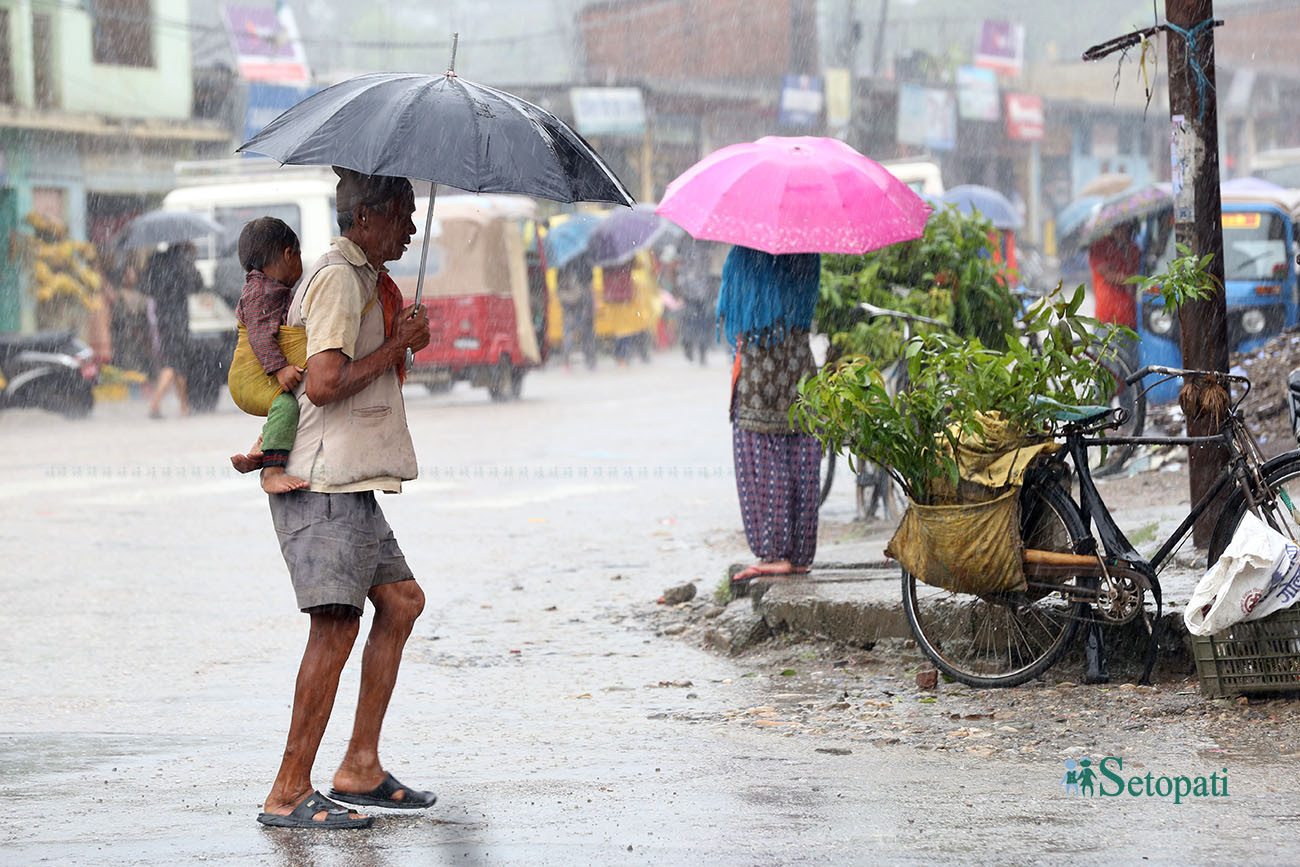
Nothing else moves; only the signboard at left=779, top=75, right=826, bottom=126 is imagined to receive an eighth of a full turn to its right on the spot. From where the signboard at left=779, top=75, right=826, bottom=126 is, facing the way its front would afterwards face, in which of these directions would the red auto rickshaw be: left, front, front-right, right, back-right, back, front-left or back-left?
front-left

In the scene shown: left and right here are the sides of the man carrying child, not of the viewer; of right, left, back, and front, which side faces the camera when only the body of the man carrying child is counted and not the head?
right

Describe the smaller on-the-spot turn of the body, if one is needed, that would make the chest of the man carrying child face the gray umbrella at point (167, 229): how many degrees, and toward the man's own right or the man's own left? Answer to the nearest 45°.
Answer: approximately 90° to the man's own left

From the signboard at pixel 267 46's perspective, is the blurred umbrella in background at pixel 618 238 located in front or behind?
in front

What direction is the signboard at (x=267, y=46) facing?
toward the camera

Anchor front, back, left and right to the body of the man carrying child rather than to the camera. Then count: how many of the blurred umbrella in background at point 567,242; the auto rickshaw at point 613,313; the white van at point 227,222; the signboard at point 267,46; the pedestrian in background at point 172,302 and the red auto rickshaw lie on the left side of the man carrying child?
6

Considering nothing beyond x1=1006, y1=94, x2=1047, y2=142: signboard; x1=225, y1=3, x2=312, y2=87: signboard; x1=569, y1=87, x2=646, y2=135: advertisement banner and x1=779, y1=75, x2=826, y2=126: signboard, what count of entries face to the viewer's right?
0

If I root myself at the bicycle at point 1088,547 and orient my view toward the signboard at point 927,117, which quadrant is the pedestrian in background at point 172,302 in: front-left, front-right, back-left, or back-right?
front-left

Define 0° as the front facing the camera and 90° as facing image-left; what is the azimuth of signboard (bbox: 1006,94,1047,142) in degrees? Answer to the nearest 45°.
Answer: approximately 0°

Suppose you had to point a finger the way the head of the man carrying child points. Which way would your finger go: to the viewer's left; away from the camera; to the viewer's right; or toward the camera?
to the viewer's right

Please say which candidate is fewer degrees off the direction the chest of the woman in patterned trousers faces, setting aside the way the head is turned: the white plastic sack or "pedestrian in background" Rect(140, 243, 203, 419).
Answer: the pedestrian in background

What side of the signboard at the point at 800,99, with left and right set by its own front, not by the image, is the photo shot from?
front

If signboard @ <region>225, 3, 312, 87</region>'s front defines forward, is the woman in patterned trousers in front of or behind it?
in front
